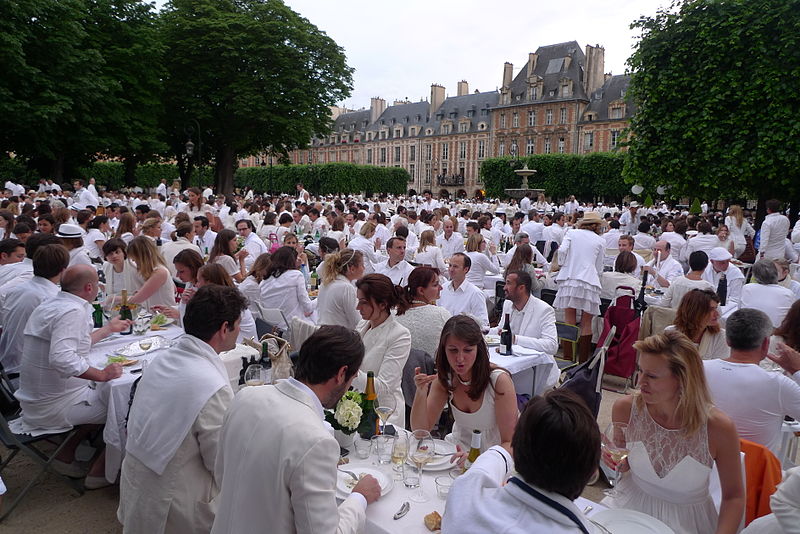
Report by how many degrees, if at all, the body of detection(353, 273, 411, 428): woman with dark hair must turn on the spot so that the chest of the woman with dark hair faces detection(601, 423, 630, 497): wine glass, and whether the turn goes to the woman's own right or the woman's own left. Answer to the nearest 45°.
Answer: approximately 90° to the woman's own left

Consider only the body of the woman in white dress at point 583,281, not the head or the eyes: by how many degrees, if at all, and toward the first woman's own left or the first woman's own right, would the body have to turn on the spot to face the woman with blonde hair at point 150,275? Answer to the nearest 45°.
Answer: approximately 135° to the first woman's own left

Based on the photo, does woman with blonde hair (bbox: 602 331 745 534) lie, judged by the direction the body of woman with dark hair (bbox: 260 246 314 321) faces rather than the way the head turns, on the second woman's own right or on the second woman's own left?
on the second woman's own right

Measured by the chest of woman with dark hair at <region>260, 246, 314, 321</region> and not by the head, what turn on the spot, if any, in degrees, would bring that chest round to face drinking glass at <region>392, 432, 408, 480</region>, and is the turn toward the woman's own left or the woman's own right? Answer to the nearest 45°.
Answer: approximately 135° to the woman's own right

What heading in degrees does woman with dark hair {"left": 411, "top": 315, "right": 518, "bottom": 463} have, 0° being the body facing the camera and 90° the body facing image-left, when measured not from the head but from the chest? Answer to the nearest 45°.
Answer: approximately 0°

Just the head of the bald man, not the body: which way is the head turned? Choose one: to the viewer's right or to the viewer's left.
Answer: to the viewer's right

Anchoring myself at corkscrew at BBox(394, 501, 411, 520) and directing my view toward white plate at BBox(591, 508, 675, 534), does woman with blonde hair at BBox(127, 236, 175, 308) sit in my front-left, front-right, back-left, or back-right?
back-left

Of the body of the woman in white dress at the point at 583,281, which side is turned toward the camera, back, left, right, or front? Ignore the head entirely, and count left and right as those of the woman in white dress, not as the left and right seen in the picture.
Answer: back

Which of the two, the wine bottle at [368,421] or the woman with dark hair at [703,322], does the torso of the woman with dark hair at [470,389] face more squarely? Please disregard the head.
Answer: the wine bottle

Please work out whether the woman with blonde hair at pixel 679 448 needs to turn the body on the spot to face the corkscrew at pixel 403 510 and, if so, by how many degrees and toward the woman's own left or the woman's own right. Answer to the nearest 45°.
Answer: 0° — they already face it
